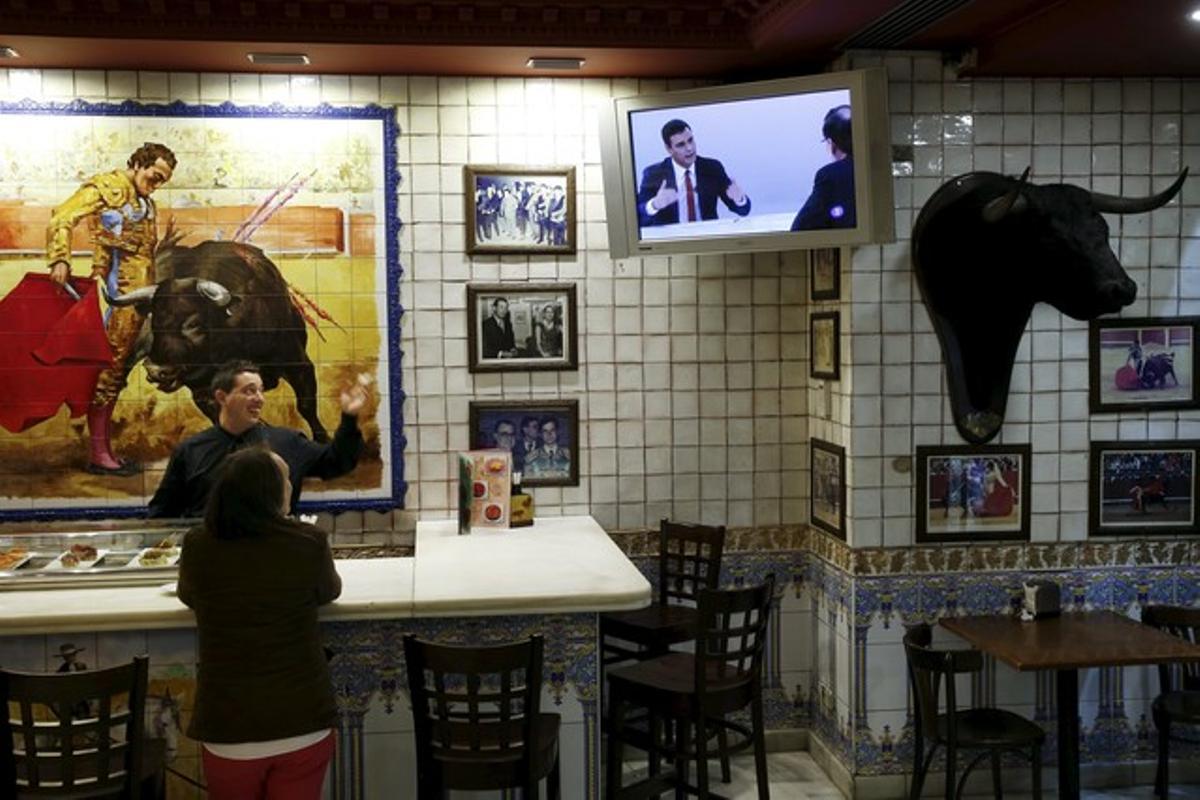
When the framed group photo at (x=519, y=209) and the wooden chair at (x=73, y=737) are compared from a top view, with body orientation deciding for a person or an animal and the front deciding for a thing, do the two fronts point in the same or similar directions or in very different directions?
very different directions

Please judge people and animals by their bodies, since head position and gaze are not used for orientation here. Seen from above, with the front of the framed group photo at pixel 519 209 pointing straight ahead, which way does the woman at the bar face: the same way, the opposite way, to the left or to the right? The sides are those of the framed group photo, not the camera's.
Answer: the opposite way

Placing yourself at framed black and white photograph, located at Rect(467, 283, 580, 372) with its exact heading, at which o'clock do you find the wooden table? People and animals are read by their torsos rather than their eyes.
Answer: The wooden table is roughly at 10 o'clock from the framed black and white photograph.

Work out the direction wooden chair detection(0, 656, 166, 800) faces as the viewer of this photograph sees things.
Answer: facing away from the viewer

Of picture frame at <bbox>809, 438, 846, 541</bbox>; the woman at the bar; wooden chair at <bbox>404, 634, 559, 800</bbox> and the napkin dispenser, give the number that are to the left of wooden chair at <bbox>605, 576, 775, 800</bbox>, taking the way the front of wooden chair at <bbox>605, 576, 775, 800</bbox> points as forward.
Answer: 2

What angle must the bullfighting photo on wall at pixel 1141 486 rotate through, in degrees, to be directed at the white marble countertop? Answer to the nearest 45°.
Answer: approximately 45° to its right

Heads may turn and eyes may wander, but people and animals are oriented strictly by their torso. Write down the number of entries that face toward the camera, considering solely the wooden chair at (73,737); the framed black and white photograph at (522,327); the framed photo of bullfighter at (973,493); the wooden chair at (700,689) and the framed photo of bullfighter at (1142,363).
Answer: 3
